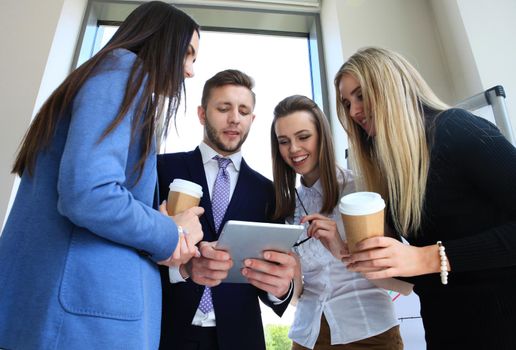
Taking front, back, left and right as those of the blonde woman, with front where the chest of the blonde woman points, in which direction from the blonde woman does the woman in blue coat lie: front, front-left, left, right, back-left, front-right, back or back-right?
front-left

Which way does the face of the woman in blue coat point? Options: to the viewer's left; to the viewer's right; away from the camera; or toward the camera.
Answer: to the viewer's right

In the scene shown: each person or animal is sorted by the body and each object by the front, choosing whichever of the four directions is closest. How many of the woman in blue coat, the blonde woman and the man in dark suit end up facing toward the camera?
1

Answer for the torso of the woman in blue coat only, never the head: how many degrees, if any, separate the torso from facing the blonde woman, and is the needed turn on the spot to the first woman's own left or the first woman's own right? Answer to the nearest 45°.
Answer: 0° — they already face them

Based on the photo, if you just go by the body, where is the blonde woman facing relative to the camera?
to the viewer's left

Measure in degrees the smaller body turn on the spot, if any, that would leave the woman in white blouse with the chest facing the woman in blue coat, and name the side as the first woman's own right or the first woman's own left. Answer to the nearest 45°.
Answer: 0° — they already face them

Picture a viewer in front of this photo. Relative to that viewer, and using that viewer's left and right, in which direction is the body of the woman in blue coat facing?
facing to the right of the viewer

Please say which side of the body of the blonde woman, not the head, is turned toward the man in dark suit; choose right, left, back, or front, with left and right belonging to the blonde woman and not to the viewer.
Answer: front

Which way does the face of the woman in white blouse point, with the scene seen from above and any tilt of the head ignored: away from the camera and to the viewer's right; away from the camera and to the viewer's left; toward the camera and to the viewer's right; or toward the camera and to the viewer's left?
toward the camera and to the viewer's left

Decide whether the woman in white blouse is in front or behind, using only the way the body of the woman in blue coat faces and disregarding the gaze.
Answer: in front

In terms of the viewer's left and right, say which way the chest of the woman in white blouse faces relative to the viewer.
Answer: facing the viewer and to the left of the viewer

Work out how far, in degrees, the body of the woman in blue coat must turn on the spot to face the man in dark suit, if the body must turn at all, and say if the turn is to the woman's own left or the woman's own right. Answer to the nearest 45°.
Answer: approximately 45° to the woman's own left

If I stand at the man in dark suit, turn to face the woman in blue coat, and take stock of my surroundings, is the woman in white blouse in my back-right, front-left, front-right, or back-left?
back-left

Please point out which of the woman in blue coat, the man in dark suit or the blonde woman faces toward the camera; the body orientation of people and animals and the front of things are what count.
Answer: the man in dark suit

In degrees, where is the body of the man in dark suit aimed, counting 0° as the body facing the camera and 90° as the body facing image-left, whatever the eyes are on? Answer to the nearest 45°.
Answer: approximately 0°
